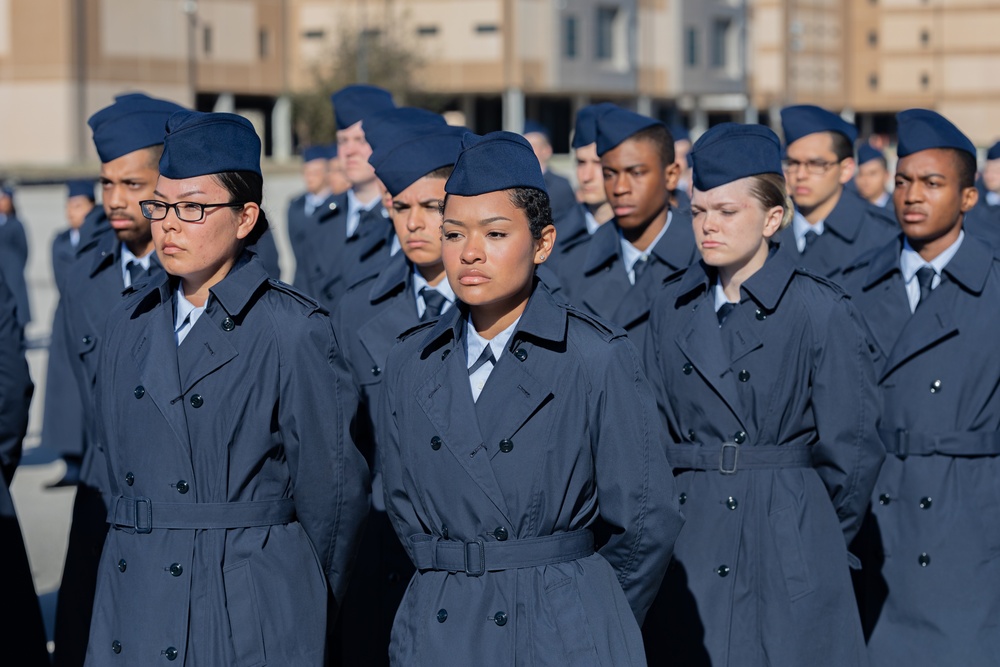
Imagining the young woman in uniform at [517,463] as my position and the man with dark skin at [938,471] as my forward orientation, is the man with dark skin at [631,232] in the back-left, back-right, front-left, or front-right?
front-left

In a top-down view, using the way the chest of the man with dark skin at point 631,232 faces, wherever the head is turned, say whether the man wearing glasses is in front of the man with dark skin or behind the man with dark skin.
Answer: behind

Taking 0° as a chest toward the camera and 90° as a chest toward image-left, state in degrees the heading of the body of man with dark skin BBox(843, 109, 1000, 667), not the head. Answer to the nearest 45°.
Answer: approximately 45°

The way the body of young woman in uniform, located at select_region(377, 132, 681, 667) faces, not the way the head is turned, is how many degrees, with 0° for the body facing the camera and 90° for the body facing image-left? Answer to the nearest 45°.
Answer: approximately 45°

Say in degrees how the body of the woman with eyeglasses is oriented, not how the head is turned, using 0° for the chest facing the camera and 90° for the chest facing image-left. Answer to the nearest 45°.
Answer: approximately 45°

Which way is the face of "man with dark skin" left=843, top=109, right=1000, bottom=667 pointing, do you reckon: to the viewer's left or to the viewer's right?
to the viewer's left

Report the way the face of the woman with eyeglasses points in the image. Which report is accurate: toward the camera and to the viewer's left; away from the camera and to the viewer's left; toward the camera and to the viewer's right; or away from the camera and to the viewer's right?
toward the camera and to the viewer's left

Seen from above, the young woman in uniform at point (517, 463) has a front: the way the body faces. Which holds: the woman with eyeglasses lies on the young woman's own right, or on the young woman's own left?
on the young woman's own right

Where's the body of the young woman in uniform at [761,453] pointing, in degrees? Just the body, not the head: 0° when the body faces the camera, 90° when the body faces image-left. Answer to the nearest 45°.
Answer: approximately 45°

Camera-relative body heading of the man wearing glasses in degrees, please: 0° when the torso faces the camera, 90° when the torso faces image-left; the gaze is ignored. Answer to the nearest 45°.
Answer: approximately 45°
